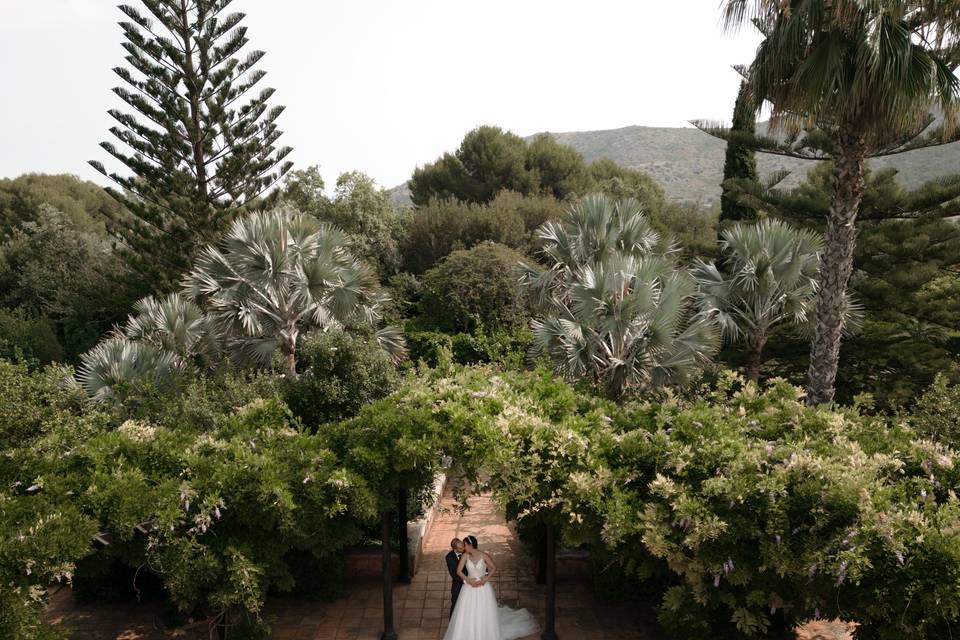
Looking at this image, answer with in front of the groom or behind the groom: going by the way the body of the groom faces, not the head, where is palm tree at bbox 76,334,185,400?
behind

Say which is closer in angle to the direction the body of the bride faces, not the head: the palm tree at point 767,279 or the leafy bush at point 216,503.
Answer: the leafy bush

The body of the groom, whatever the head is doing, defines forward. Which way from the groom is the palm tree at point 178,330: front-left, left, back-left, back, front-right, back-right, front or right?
back

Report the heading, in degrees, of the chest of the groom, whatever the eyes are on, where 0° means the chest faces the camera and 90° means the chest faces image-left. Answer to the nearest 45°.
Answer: approximately 315°

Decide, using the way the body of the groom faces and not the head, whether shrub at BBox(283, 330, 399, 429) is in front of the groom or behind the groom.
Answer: behind

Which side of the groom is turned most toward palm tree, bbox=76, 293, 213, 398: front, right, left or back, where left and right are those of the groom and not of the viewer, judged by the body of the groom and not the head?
back

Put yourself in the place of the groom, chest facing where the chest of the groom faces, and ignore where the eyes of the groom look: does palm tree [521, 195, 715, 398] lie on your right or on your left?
on your left

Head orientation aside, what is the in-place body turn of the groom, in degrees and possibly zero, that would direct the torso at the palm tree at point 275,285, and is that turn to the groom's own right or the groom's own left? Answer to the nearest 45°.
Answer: approximately 180°
